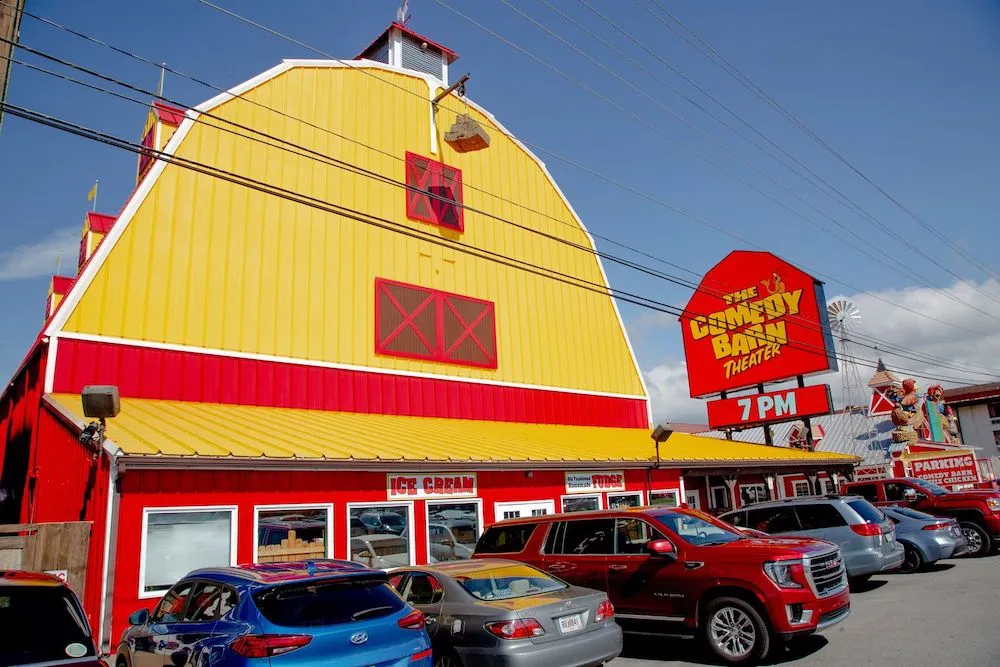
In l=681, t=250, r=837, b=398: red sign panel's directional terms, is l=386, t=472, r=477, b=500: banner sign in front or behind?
in front

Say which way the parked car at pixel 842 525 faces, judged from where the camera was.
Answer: facing away from the viewer and to the left of the viewer

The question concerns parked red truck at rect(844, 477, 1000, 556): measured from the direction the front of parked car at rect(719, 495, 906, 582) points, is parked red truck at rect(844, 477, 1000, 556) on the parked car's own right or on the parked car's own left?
on the parked car's own right

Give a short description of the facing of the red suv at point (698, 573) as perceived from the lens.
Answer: facing the viewer and to the right of the viewer

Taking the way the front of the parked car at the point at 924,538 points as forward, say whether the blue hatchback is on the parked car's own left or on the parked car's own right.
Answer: on the parked car's own left

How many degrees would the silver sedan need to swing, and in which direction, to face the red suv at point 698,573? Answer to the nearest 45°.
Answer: approximately 90° to its right

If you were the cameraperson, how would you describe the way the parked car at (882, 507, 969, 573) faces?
facing away from the viewer and to the left of the viewer

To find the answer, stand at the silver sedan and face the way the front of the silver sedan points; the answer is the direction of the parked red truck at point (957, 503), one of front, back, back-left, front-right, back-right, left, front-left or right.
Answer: right

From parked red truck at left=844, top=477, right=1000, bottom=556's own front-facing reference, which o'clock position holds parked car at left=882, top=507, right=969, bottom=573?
parked car at left=882, top=507, right=969, bottom=573 is roughly at 2 o'clock from parked red truck at left=844, top=477, right=1000, bottom=556.

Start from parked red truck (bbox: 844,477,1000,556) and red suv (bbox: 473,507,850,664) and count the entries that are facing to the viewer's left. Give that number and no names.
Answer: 0

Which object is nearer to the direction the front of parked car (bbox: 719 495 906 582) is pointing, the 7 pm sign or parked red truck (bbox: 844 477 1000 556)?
the 7 pm sign

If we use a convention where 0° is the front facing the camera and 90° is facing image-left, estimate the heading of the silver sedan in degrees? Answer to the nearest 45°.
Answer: approximately 135°

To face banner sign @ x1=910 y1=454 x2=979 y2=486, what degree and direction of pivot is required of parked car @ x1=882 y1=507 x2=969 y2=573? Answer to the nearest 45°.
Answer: approximately 45° to its right
